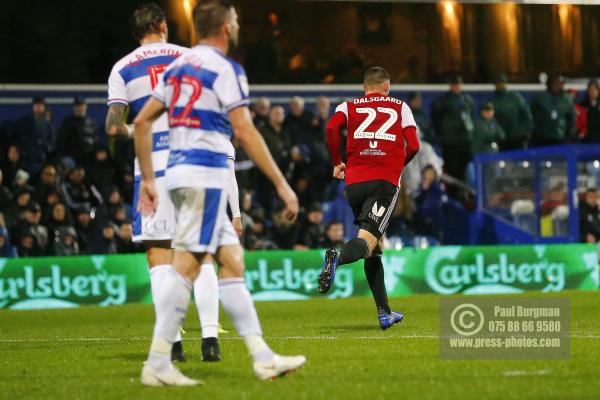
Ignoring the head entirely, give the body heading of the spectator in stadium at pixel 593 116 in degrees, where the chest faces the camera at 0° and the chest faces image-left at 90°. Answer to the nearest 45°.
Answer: approximately 0°

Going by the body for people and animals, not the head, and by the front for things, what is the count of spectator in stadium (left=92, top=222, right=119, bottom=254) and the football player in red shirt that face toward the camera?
1

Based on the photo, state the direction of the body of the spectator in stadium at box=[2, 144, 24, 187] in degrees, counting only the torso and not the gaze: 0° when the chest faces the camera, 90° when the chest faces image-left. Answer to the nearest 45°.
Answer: approximately 0°

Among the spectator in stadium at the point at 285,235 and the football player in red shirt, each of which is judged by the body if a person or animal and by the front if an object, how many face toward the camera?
1

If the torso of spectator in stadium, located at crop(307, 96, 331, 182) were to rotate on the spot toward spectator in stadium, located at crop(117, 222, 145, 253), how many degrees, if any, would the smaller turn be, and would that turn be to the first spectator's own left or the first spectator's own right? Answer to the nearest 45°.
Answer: approximately 45° to the first spectator's own right

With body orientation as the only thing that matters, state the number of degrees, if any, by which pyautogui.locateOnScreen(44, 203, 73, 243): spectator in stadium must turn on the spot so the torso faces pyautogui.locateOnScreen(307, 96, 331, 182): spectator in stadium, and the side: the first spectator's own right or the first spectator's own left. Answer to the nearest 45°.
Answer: approximately 90° to the first spectator's own left

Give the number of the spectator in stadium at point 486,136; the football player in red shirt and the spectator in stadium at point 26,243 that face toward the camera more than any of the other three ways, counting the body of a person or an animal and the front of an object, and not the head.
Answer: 2

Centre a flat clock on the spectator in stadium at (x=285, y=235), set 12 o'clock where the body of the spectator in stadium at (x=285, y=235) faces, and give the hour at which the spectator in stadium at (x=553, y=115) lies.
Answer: the spectator in stadium at (x=553, y=115) is roughly at 8 o'clock from the spectator in stadium at (x=285, y=235).
